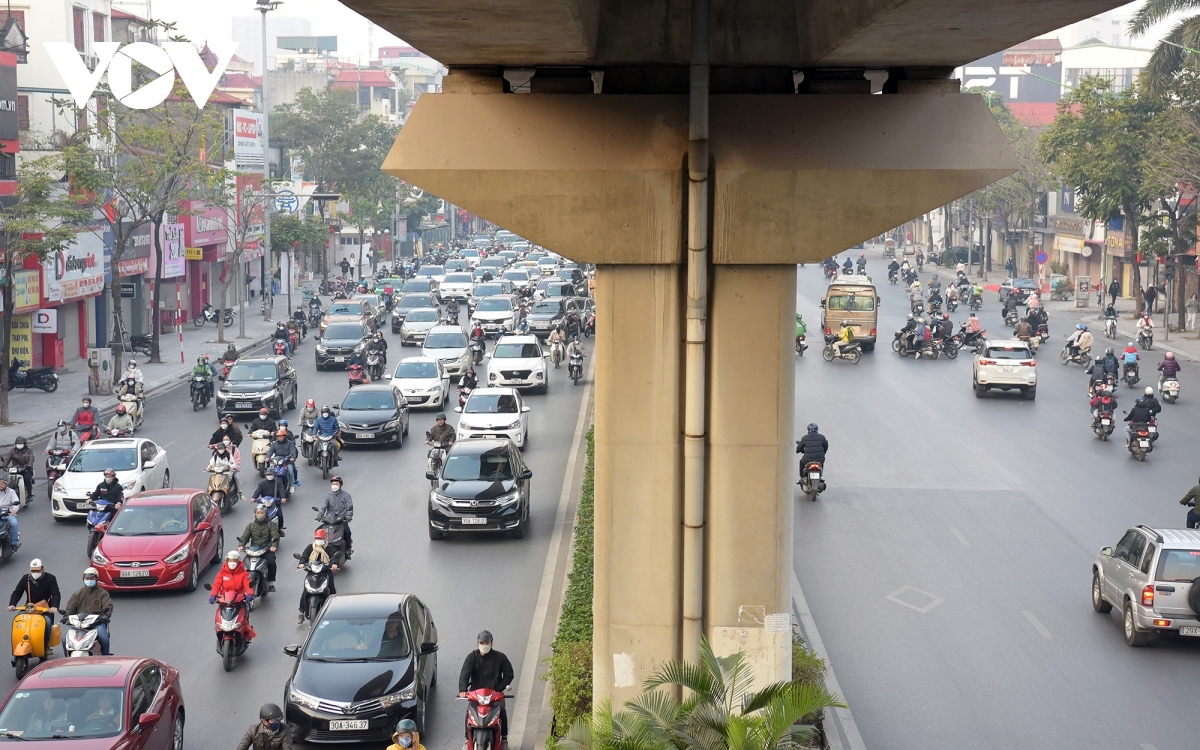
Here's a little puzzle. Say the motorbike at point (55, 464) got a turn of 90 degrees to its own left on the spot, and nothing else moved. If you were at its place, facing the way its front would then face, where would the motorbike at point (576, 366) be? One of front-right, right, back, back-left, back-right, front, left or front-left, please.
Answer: front-left

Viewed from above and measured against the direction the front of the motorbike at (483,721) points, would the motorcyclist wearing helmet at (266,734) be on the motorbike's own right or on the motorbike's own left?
on the motorbike's own right

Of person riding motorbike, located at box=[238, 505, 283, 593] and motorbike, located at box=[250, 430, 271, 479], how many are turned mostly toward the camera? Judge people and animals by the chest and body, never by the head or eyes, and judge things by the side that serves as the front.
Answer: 2

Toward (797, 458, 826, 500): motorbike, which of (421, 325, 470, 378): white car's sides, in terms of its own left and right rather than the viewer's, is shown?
front

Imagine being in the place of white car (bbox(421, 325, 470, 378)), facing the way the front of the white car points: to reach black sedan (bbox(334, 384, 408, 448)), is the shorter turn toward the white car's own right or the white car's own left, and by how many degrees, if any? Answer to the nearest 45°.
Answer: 0° — it already faces it

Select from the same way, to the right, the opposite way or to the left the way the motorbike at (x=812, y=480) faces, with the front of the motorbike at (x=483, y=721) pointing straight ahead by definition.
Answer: the opposite way

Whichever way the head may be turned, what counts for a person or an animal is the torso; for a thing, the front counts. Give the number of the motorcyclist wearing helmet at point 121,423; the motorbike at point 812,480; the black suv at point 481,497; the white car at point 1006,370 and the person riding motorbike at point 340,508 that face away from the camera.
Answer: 2

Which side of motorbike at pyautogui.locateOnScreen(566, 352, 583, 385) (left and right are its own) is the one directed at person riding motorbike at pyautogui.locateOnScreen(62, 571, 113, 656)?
front

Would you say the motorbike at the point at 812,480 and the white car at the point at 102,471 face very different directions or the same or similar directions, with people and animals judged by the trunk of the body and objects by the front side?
very different directions

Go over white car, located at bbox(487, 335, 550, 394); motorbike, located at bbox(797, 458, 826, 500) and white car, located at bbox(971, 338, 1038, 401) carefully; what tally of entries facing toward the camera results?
1

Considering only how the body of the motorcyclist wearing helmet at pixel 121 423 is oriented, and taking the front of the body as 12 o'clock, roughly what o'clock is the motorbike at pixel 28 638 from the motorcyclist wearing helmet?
The motorbike is roughly at 12 o'clock from the motorcyclist wearing helmet.

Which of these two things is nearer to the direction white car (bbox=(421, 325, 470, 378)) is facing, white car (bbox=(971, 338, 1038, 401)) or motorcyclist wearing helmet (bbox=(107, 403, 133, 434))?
the motorcyclist wearing helmet

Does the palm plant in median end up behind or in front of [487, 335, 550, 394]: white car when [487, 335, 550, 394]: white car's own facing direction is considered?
in front

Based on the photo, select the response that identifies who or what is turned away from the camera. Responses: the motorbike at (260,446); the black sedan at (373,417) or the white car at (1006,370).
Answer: the white car

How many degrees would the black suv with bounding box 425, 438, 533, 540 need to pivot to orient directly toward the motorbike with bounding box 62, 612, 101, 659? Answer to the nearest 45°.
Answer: approximately 45° to its right

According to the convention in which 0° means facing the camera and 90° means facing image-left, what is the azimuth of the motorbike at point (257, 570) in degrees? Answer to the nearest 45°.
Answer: approximately 0°

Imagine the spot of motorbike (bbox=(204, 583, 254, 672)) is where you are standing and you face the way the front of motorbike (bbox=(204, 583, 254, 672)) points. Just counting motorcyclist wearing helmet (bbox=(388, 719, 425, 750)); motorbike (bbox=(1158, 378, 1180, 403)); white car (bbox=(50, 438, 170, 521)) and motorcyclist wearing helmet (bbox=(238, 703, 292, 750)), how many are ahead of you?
2

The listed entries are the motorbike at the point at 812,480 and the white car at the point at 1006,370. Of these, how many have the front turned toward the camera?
0
